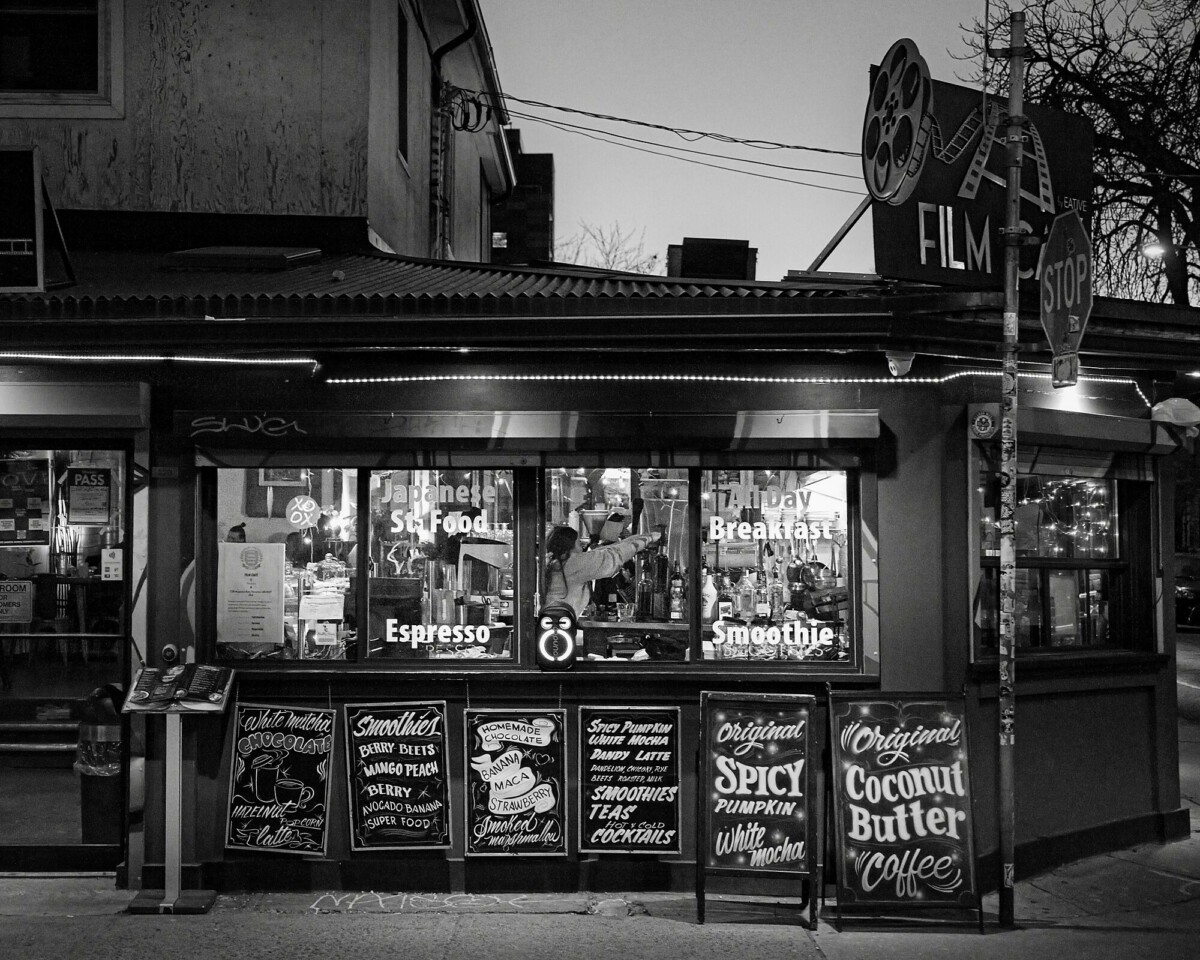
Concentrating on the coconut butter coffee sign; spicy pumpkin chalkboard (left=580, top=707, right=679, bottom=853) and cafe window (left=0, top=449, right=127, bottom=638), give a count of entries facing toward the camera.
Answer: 3

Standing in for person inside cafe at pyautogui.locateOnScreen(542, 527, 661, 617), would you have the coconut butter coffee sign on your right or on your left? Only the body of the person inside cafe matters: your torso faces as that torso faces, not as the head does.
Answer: on your right

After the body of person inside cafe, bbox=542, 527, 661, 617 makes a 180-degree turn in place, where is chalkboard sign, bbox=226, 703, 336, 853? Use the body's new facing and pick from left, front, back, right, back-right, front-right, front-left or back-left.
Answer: front-right

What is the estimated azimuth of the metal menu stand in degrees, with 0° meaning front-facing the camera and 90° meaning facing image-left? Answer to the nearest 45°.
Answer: approximately 0°

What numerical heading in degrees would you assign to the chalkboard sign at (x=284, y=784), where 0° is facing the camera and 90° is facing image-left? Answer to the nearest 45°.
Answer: approximately 0°

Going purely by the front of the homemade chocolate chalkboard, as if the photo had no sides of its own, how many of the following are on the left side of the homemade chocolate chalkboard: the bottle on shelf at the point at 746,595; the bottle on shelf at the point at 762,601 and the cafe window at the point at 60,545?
2
